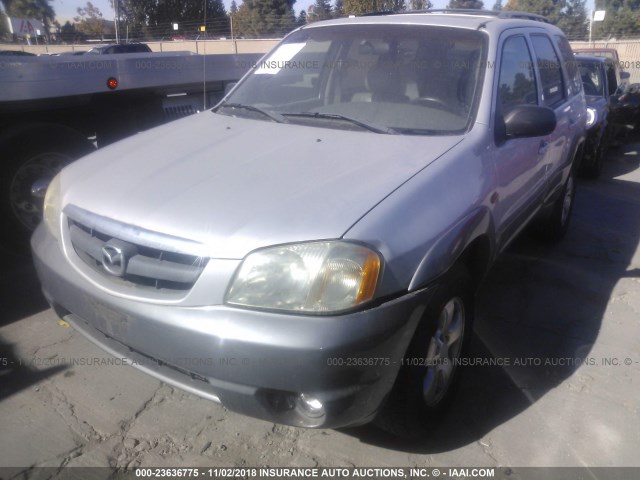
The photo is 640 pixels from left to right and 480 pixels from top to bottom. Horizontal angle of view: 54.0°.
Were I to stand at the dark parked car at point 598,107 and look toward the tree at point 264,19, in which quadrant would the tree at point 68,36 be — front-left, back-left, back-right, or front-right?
front-left

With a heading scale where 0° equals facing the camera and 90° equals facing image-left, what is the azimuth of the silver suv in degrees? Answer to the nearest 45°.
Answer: approximately 45°

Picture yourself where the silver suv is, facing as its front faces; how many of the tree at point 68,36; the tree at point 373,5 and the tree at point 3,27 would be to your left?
0

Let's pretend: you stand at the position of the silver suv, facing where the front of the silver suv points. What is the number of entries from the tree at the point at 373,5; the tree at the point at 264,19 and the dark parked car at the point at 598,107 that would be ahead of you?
0

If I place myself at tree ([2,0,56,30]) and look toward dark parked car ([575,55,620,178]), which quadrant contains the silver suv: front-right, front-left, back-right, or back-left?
front-right

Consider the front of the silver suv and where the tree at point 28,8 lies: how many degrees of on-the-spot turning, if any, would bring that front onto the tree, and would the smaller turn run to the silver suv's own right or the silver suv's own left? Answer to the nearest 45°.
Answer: approximately 90° to the silver suv's own right

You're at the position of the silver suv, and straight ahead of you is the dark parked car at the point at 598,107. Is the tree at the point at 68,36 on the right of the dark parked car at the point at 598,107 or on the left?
left

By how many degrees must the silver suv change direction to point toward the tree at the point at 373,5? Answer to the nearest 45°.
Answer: approximately 135° to its right

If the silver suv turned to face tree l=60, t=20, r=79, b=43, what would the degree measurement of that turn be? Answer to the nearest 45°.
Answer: approximately 90° to its right

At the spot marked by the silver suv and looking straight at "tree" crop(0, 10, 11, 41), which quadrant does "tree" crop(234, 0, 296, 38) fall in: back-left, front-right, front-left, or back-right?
front-right

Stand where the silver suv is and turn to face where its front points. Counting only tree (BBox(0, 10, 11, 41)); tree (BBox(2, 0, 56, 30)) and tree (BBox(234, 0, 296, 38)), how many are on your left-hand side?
0

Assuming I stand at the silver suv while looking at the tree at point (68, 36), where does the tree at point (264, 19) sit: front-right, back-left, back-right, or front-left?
front-right

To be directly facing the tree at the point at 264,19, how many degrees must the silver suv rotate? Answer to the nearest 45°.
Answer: approximately 135° to its right

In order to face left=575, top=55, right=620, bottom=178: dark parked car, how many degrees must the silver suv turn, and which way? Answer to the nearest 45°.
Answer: approximately 180°

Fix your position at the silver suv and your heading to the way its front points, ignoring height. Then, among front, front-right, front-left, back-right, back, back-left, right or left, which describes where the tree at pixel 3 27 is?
right
